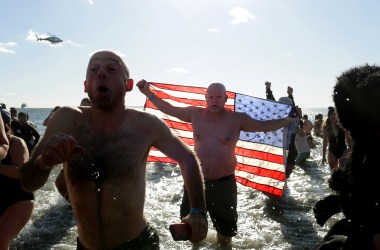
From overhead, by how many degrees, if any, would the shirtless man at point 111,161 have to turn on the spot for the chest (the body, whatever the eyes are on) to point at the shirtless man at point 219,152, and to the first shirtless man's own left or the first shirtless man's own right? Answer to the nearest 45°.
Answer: approximately 135° to the first shirtless man's own left

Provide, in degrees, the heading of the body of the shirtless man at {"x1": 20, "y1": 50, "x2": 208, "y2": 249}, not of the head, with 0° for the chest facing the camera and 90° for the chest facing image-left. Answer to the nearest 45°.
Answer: approximately 0°

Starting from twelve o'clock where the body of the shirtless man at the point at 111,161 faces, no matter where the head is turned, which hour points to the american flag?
The american flag is roughly at 7 o'clock from the shirtless man.
